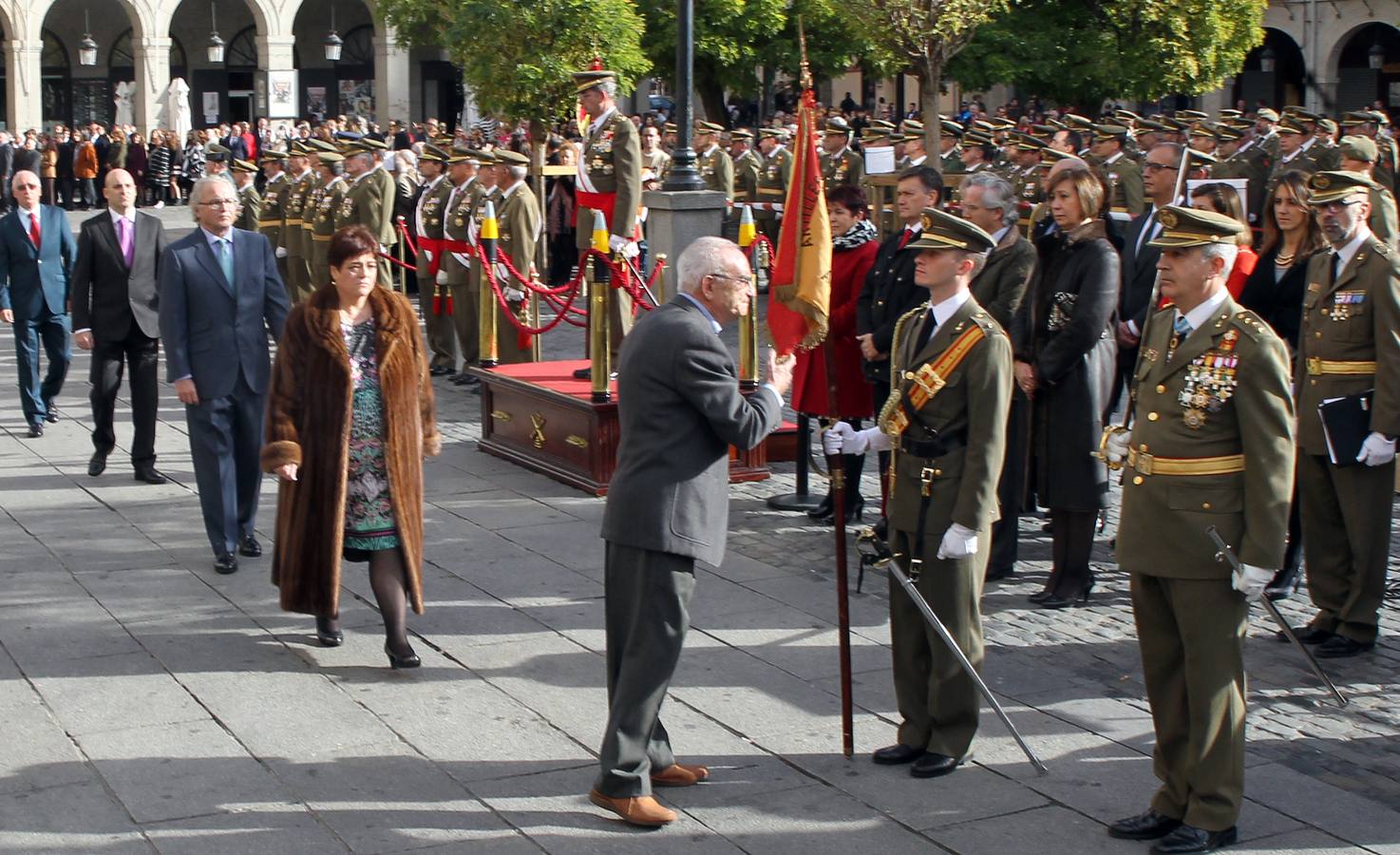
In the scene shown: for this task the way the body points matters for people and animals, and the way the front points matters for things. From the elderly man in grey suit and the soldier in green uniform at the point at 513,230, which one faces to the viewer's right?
the elderly man in grey suit

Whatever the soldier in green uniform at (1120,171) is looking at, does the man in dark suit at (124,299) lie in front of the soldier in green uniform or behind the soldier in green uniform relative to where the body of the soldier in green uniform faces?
in front

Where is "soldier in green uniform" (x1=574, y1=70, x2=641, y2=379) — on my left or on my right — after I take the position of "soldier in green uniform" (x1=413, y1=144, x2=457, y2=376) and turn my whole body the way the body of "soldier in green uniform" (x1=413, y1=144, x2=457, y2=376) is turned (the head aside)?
on my left

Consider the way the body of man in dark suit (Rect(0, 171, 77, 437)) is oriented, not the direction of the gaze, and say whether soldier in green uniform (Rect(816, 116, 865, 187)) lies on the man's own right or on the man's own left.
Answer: on the man's own left

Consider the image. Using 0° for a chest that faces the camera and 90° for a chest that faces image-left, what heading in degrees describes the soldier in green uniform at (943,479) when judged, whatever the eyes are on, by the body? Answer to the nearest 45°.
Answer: approximately 45°

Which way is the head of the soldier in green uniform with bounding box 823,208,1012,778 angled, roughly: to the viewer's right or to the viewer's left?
to the viewer's left

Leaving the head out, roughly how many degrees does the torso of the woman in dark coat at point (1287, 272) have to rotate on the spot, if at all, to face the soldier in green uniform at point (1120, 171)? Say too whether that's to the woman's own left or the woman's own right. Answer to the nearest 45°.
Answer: approximately 135° to the woman's own right

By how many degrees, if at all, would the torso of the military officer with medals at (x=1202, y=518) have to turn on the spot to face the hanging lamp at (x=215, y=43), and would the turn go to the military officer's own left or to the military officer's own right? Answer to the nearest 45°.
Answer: approximately 90° to the military officer's own right

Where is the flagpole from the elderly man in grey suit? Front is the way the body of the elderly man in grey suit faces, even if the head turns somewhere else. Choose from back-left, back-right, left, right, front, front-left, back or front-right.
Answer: front-left

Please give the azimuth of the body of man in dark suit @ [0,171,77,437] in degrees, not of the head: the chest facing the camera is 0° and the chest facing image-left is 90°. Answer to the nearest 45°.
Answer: approximately 0°
